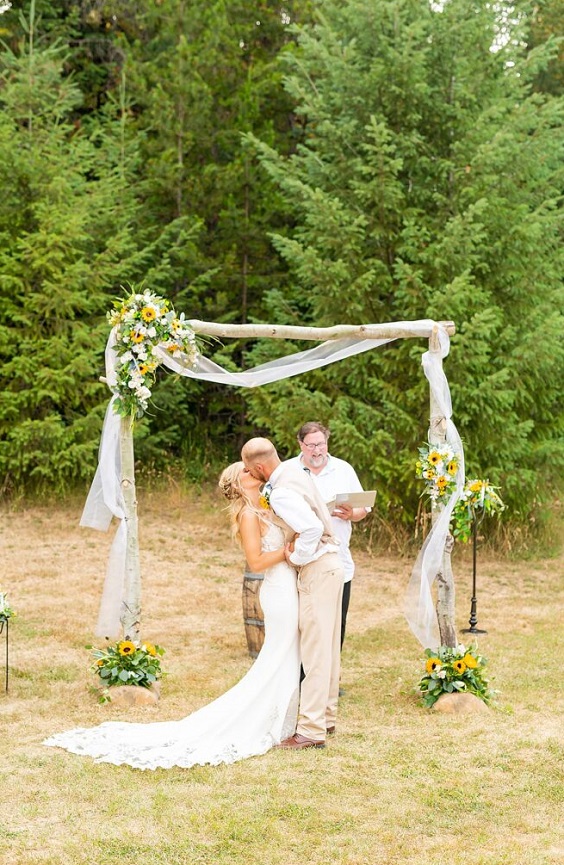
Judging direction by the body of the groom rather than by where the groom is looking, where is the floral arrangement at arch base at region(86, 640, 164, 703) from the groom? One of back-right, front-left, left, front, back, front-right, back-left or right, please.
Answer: front-right

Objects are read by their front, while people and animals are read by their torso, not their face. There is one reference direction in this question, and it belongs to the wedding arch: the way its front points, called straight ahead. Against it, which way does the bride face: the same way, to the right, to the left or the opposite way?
to the left

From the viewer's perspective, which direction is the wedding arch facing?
toward the camera

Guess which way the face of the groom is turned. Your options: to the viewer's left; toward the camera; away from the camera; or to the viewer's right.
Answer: to the viewer's left

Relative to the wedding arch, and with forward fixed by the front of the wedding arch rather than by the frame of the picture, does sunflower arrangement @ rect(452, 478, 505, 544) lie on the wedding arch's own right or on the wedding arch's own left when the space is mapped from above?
on the wedding arch's own left

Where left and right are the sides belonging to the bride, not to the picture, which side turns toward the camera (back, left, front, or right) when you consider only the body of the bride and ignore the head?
right

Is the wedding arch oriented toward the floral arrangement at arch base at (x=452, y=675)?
no

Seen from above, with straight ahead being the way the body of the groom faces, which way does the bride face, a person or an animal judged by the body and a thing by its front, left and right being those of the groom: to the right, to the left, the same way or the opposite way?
the opposite way

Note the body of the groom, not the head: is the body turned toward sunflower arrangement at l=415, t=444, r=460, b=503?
no

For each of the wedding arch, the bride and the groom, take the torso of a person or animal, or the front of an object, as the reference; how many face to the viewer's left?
1

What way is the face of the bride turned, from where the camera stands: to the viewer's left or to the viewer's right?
to the viewer's right

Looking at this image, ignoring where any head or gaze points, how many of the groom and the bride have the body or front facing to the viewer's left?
1

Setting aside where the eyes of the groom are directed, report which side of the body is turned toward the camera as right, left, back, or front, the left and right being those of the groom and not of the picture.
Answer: left

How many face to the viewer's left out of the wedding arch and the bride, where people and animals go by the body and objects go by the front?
0

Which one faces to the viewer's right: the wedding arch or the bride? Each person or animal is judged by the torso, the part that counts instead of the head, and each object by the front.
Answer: the bride

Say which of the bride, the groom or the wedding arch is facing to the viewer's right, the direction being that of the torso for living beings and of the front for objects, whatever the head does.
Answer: the bride
